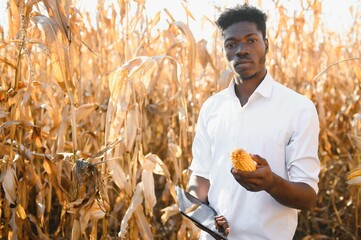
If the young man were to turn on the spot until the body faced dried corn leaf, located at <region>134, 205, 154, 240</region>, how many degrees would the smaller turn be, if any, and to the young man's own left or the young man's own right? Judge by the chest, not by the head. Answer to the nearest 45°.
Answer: approximately 90° to the young man's own right

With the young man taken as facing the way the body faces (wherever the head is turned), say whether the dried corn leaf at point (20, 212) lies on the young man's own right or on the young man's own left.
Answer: on the young man's own right

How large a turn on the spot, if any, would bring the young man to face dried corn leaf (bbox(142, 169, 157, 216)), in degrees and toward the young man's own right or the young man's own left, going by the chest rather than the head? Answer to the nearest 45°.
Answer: approximately 90° to the young man's own right

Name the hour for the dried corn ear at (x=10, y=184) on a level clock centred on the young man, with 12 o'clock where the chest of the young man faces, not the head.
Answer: The dried corn ear is roughly at 2 o'clock from the young man.

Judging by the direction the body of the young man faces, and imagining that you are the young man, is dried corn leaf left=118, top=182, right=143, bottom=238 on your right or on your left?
on your right

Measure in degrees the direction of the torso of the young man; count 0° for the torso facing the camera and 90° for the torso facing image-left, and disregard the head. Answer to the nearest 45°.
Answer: approximately 45°
